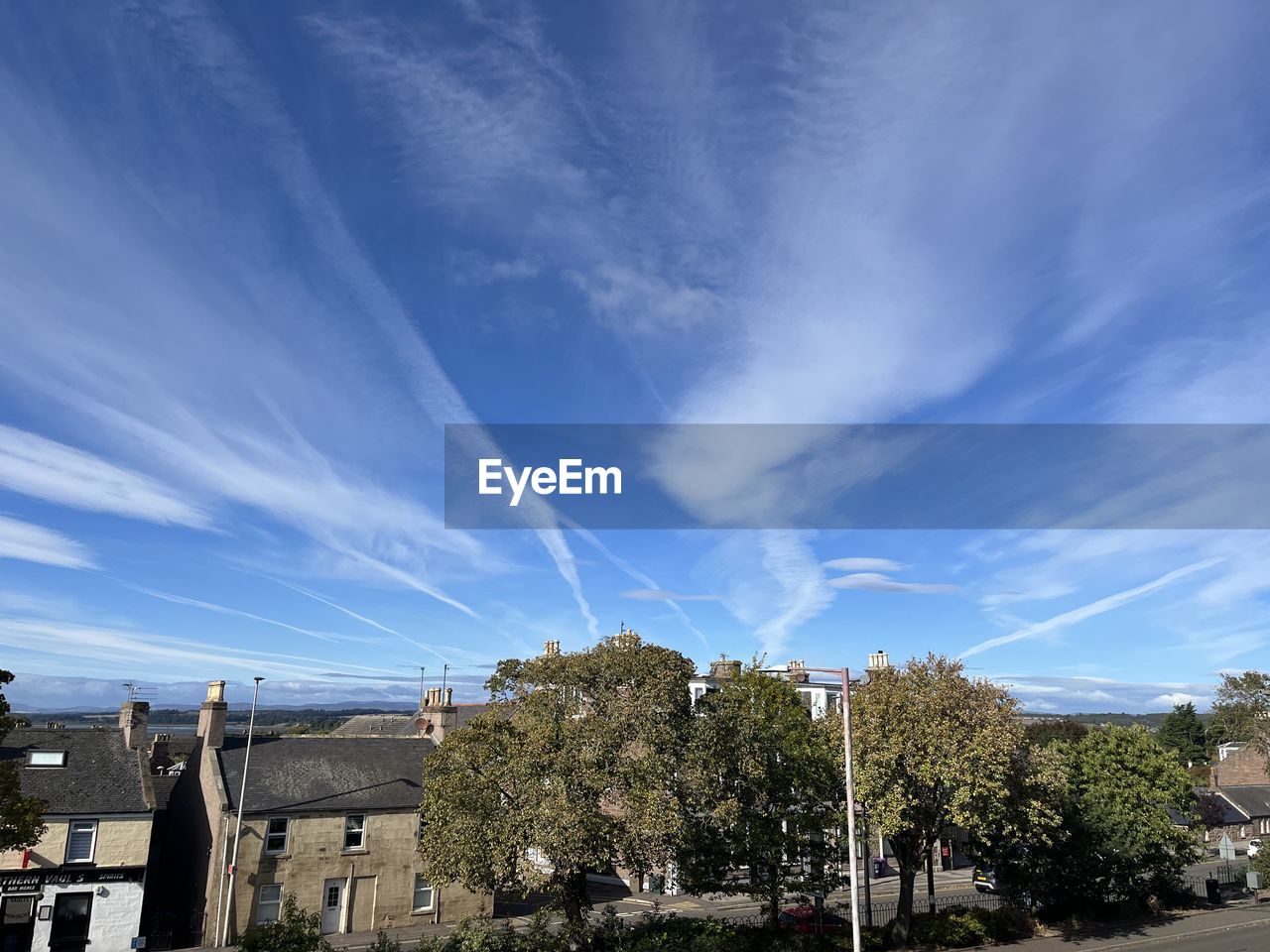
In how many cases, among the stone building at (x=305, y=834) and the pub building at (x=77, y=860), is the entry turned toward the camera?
2

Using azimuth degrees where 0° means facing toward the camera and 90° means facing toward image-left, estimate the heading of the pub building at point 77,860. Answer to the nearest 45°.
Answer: approximately 0°

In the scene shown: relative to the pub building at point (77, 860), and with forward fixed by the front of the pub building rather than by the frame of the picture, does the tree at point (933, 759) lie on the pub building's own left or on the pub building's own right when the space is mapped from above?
on the pub building's own left

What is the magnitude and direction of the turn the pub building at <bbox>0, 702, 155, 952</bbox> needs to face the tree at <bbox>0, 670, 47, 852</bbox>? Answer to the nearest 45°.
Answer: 0° — it already faces it

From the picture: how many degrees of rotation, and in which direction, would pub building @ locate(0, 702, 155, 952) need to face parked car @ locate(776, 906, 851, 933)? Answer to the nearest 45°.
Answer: approximately 45° to its left

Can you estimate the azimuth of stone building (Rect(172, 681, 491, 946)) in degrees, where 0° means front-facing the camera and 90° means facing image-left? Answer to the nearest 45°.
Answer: approximately 0°
